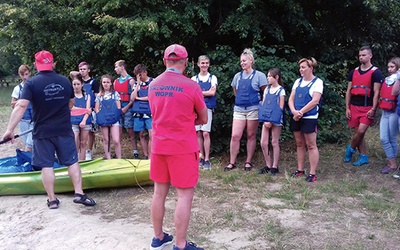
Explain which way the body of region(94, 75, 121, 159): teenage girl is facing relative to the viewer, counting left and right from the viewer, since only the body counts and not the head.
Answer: facing the viewer

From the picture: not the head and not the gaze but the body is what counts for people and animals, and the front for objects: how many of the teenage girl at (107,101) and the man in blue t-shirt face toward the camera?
1

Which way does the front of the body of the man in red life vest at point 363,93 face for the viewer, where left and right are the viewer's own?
facing the viewer and to the left of the viewer

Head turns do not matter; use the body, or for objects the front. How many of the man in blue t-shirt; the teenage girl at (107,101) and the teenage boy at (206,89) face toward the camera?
2

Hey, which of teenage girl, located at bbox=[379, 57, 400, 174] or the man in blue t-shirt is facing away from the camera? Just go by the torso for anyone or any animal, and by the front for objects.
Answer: the man in blue t-shirt

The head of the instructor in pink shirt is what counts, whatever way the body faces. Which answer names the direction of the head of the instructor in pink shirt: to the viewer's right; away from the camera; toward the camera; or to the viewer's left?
away from the camera

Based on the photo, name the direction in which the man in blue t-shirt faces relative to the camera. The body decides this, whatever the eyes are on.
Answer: away from the camera

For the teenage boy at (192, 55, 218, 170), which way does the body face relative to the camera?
toward the camera

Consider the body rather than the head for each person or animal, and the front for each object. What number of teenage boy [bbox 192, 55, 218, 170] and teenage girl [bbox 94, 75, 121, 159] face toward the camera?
2

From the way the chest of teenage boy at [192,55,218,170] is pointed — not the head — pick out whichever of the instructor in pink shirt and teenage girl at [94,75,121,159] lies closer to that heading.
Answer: the instructor in pink shirt

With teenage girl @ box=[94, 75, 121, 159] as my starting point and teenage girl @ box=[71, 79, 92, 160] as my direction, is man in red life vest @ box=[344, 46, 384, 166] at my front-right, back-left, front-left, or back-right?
back-left

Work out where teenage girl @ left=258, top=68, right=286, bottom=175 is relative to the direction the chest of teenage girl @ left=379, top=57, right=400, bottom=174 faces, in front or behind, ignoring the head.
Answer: in front

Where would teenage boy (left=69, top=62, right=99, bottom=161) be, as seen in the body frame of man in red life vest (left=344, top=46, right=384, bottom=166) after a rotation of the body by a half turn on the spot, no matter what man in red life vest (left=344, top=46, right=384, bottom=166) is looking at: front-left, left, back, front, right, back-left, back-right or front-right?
back-left

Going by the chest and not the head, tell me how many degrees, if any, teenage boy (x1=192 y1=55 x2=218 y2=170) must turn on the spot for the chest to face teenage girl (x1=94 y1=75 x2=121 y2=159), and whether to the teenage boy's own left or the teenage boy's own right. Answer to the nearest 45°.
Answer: approximately 90° to the teenage boy's own right

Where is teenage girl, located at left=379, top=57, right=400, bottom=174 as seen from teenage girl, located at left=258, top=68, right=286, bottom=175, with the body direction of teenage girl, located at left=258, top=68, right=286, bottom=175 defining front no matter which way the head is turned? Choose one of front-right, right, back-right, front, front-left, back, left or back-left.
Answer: back-left
